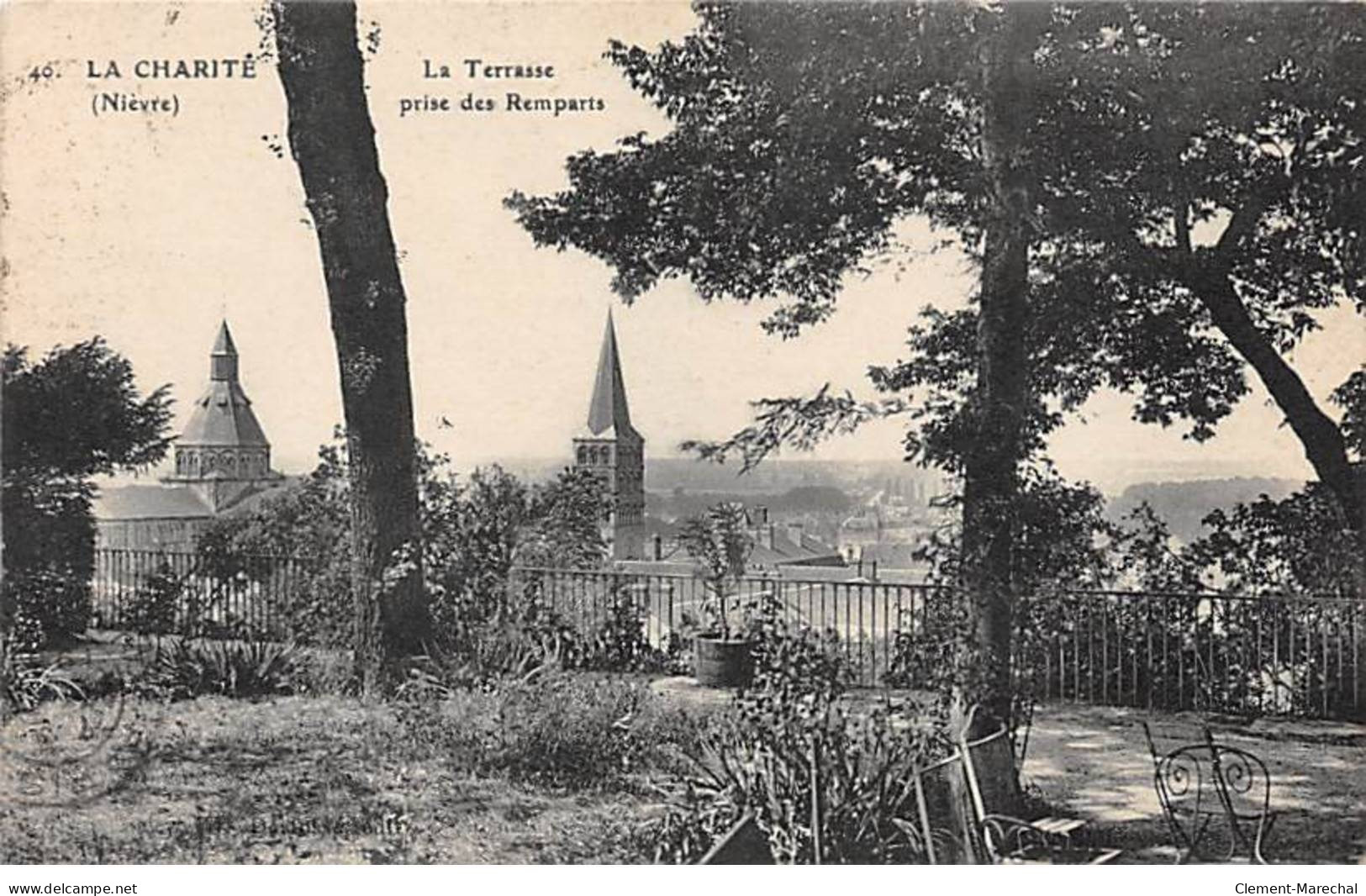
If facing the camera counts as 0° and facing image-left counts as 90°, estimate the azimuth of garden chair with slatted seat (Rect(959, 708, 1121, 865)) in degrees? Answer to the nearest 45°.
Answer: approximately 315°

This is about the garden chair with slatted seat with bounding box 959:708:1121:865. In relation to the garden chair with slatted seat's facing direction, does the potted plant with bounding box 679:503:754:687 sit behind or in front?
behind

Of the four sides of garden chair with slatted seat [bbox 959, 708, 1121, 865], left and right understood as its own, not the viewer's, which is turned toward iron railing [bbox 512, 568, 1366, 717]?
left

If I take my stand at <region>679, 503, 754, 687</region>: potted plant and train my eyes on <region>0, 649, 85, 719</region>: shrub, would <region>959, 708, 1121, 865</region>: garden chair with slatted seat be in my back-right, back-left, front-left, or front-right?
back-left
